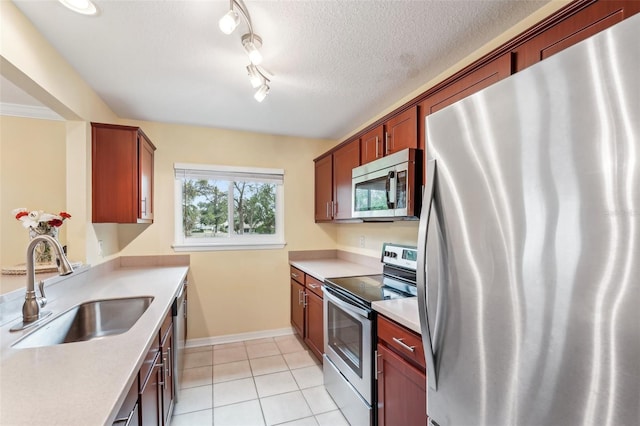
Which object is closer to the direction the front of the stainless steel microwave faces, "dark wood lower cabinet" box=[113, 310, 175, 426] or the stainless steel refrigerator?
the dark wood lower cabinet

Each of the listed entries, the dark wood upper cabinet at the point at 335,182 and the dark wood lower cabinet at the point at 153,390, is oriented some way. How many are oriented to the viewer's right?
1

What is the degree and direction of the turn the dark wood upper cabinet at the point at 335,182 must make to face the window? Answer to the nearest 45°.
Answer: approximately 45° to its right

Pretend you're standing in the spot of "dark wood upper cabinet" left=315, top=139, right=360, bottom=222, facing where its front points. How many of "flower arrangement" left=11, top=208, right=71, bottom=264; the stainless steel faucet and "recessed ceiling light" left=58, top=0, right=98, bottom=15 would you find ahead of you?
3

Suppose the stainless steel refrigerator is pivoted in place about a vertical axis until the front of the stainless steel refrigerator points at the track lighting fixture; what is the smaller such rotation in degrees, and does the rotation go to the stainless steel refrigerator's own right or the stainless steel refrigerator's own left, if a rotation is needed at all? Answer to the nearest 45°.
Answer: approximately 45° to the stainless steel refrigerator's own right

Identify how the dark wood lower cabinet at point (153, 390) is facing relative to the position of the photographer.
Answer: facing to the right of the viewer

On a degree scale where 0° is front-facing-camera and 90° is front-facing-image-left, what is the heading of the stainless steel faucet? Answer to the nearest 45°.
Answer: approximately 315°

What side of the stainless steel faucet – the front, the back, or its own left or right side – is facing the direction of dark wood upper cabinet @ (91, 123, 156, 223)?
left

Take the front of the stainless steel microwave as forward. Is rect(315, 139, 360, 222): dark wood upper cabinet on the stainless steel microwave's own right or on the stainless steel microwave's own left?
on the stainless steel microwave's own right

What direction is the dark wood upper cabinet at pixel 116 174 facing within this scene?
to the viewer's right
